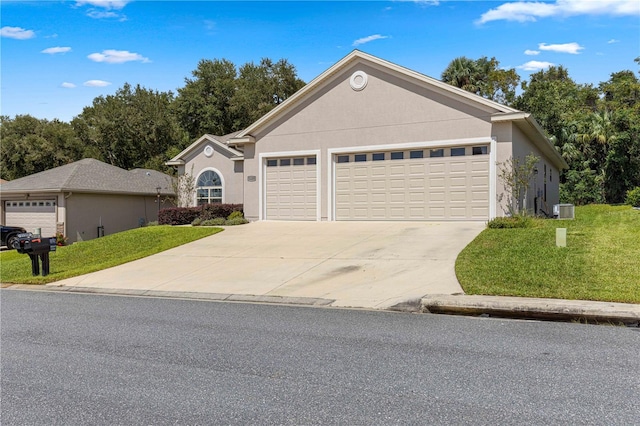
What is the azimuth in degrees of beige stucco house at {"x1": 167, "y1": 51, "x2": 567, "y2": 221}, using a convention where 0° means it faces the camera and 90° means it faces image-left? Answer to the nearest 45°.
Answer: approximately 0°

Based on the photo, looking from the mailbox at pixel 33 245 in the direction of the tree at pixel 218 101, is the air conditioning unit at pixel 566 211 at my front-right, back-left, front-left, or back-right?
front-right

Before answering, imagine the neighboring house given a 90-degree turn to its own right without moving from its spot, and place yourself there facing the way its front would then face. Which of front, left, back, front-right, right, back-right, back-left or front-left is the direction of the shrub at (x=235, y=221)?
back

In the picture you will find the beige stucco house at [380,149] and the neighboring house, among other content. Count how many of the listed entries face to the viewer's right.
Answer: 0

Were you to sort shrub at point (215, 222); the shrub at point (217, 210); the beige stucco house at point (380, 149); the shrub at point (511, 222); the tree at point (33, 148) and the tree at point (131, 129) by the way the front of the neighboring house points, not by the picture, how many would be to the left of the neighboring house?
4

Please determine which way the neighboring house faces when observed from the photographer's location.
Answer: facing the viewer and to the left of the viewer

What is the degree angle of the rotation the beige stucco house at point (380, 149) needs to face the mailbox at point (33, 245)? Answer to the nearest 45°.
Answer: approximately 45° to its right

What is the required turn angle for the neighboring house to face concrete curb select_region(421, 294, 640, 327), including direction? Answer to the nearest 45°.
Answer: approximately 45° to its left

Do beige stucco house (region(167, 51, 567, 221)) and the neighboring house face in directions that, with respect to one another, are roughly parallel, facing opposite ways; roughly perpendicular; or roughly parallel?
roughly parallel

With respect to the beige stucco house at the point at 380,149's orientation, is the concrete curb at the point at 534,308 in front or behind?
in front

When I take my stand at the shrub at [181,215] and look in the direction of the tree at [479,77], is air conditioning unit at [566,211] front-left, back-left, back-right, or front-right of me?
front-right

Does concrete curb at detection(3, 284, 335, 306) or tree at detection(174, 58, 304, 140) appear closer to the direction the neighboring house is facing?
the concrete curb

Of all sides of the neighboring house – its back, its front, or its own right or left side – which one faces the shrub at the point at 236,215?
left

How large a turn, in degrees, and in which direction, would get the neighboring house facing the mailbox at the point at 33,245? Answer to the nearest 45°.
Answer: approximately 45° to its left

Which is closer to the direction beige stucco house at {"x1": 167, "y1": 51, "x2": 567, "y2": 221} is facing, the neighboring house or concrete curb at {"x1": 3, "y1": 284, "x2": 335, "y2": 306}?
the concrete curb

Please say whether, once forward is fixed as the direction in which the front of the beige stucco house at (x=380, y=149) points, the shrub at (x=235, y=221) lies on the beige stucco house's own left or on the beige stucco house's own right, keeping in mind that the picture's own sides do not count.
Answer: on the beige stucco house's own right
